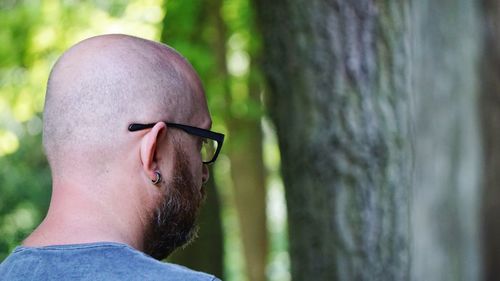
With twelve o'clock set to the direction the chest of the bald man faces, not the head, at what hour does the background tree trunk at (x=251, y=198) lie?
The background tree trunk is roughly at 11 o'clock from the bald man.

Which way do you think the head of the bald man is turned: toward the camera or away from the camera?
away from the camera

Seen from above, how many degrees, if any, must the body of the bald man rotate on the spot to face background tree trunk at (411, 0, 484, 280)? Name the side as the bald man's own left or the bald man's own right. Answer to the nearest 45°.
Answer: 0° — they already face it

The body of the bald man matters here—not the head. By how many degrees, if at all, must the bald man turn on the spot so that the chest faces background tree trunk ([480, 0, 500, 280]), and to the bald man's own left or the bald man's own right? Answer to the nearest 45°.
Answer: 0° — they already face it

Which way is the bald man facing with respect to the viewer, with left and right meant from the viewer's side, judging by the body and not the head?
facing away from the viewer and to the right of the viewer
